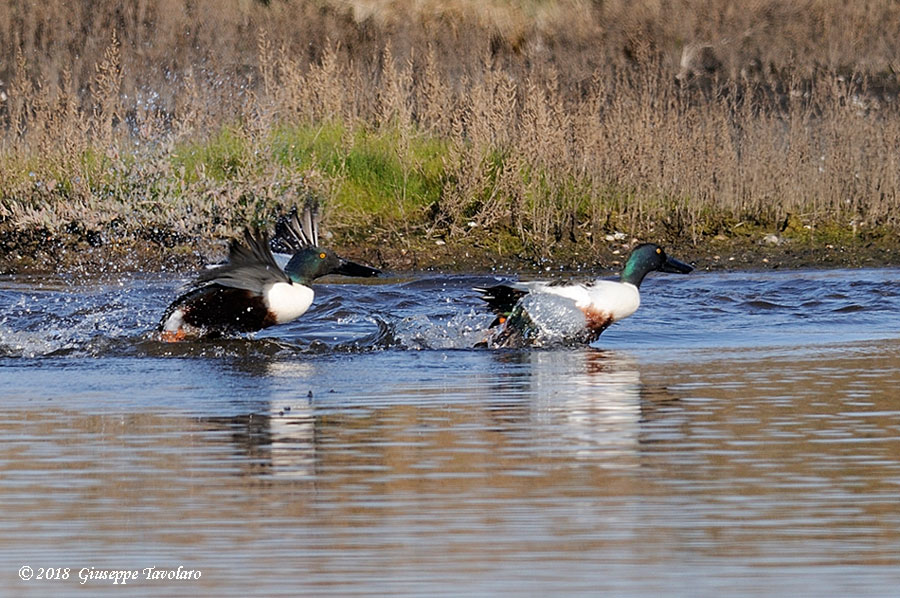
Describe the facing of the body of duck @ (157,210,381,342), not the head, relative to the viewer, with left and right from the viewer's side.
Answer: facing to the right of the viewer

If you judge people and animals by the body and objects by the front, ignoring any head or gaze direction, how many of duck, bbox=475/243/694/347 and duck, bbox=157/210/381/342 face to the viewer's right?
2

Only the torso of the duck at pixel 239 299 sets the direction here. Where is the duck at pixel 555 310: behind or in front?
in front

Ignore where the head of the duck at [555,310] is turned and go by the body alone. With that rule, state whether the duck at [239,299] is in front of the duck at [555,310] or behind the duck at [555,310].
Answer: behind

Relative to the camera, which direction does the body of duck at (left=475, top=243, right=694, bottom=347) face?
to the viewer's right
